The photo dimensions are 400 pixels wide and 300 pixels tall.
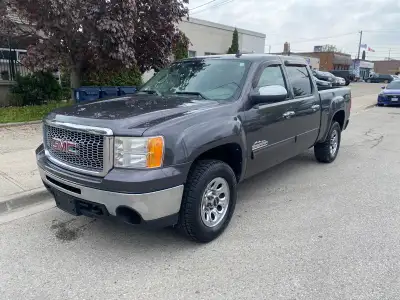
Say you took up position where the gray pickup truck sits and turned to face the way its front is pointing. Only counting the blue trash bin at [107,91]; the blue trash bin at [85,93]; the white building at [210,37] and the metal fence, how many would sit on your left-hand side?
0

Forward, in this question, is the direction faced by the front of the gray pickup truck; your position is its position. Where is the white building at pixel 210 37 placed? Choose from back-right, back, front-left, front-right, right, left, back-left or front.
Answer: back-right

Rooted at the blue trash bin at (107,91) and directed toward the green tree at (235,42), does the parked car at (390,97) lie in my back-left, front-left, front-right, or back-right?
front-right

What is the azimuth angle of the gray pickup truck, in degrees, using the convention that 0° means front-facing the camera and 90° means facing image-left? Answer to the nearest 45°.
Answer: approximately 45°

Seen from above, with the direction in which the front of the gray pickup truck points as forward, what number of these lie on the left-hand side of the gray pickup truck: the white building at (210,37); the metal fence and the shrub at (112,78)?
0

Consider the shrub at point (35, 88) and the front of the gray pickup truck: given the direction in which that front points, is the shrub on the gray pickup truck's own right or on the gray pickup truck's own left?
on the gray pickup truck's own right

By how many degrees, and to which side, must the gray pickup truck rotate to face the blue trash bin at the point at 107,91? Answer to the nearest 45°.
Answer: approximately 135° to its right

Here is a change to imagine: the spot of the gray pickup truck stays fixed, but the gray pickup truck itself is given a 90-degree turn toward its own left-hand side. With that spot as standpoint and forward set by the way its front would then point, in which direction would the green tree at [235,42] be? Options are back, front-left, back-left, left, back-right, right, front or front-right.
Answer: back-left

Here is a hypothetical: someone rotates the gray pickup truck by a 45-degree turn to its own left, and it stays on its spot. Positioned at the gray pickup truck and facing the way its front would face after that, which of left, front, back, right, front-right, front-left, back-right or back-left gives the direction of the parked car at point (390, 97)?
back-left

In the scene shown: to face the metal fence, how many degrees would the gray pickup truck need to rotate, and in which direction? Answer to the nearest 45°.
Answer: approximately 90° to its right

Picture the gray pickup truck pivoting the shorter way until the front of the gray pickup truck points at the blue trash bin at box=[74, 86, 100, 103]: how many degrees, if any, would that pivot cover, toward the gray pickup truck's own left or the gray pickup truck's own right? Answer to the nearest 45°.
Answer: approximately 90° to the gray pickup truck's own right
